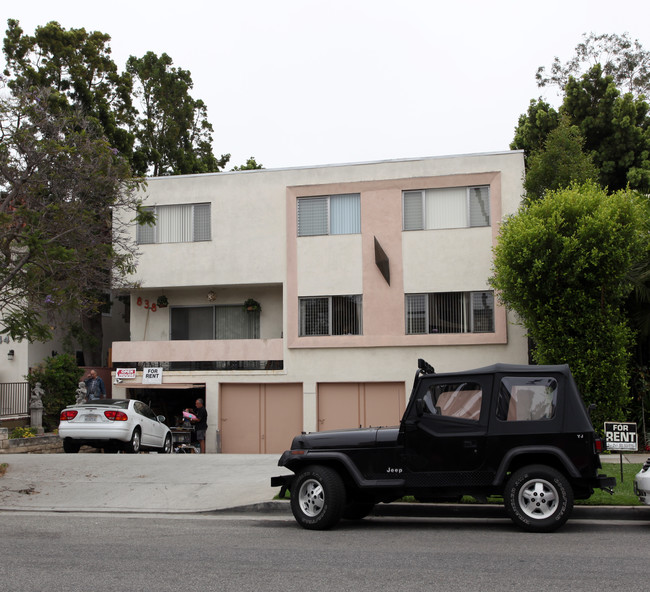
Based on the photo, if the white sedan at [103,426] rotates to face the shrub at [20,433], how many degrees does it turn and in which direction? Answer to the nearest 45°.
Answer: approximately 90° to its left

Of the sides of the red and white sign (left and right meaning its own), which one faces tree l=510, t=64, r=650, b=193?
left

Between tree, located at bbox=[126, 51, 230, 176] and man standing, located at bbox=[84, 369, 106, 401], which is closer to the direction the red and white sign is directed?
the man standing

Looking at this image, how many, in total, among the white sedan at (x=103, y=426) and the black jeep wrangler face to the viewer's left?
1

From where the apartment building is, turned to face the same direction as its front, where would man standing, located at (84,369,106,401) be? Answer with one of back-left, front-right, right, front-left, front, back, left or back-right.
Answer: right

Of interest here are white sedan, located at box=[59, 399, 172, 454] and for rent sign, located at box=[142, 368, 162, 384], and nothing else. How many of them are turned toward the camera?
1

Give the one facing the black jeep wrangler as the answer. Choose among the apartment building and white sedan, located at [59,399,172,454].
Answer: the apartment building

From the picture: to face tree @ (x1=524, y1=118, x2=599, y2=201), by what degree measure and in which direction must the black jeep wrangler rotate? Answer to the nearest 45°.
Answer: approximately 90° to its right

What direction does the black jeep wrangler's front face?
to the viewer's left

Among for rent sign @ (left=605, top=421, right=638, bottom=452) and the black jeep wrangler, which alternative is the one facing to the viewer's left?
the black jeep wrangler

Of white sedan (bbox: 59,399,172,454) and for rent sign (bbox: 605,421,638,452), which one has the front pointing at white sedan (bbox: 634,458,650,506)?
the for rent sign
